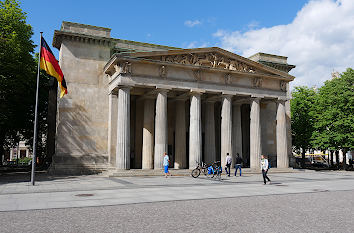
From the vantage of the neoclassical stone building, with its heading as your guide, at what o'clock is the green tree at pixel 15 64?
The green tree is roughly at 4 o'clock from the neoclassical stone building.

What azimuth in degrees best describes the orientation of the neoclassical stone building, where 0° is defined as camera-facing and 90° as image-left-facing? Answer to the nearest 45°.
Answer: approximately 315°
